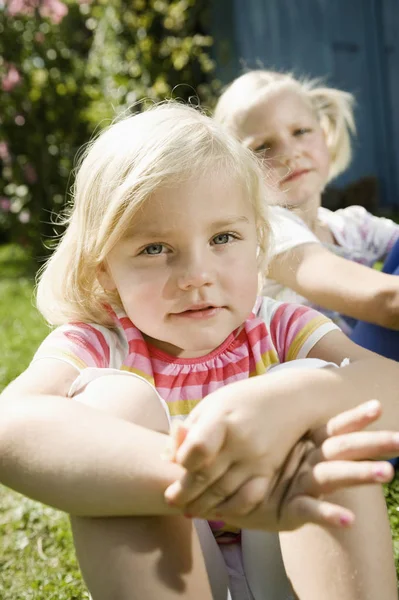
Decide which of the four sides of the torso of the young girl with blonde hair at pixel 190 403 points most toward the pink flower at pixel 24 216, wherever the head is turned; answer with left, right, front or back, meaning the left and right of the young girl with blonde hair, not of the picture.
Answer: back

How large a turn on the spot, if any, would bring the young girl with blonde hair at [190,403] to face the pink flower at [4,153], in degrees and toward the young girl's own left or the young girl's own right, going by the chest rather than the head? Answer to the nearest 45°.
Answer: approximately 180°

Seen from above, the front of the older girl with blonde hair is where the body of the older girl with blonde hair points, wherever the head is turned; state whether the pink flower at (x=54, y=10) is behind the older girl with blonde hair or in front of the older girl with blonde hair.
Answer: behind

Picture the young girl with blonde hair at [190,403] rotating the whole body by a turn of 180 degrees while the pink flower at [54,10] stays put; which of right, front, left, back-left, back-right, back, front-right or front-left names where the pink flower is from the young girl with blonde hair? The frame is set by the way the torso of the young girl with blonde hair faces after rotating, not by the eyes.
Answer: front

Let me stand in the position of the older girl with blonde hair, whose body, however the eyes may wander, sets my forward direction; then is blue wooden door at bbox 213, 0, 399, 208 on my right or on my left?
on my left

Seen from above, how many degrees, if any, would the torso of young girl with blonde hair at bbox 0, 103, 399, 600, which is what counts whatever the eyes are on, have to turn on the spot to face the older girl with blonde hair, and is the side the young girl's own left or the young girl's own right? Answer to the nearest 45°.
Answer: approximately 180°

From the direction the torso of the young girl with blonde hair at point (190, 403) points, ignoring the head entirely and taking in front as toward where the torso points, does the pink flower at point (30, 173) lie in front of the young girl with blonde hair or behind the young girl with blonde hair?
behind

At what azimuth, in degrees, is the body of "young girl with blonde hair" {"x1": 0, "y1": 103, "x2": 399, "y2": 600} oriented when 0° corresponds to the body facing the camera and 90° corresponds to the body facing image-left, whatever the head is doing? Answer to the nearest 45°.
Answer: approximately 0°

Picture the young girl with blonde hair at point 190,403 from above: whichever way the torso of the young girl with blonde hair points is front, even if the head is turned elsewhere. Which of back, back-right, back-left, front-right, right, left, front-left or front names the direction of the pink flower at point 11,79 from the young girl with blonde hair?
back

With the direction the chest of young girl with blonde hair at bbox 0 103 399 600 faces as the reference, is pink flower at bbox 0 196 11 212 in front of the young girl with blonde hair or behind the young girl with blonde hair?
behind

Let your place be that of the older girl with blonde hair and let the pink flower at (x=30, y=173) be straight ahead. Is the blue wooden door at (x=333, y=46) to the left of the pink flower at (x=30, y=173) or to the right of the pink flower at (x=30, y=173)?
right
